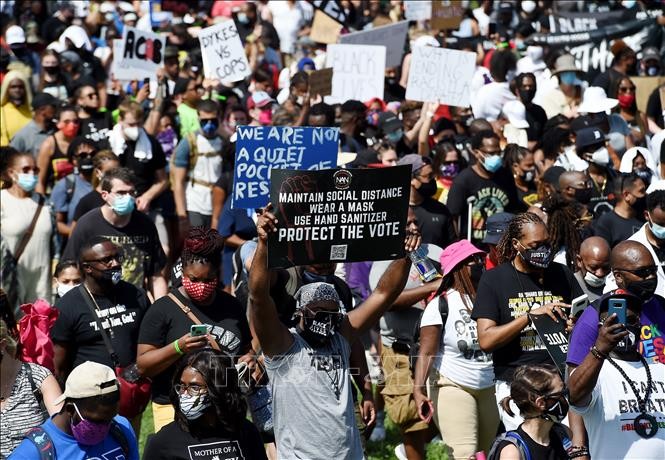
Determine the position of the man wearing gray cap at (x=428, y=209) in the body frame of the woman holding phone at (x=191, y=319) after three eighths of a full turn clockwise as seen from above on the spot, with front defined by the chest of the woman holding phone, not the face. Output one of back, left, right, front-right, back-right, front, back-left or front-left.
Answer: back-right

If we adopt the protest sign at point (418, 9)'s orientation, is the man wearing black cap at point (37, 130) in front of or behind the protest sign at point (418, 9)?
in front

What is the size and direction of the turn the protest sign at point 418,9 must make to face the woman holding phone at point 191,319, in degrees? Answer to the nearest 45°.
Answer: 0° — it already faces them

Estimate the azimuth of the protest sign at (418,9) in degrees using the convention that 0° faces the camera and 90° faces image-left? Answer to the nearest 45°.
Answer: approximately 0°

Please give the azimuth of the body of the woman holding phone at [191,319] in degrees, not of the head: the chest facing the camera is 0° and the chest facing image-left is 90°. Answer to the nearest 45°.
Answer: approximately 315°
